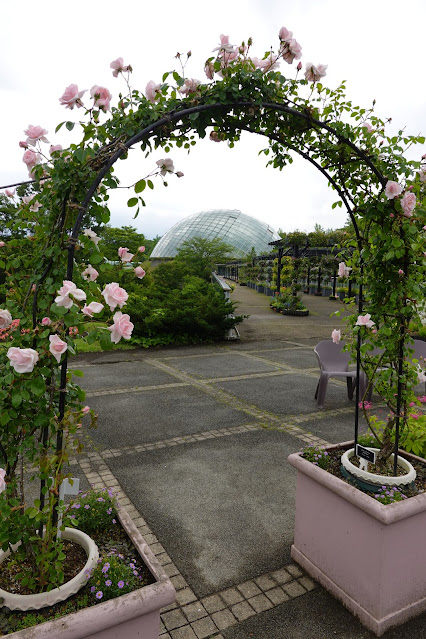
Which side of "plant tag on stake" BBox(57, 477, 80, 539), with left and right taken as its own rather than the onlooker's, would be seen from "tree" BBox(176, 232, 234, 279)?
back

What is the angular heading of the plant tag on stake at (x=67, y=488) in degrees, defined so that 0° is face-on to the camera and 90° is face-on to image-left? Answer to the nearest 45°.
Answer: approximately 0°
